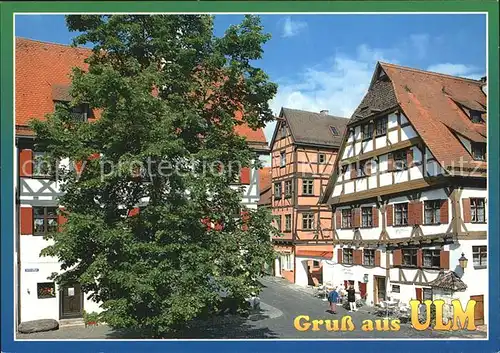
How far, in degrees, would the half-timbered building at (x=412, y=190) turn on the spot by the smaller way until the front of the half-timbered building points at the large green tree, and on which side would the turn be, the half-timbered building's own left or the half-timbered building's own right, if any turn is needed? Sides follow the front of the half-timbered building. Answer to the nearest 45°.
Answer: approximately 45° to the half-timbered building's own right

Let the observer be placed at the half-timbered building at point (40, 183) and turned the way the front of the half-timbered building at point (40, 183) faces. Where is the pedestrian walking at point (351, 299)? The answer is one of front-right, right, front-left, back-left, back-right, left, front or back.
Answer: front-left

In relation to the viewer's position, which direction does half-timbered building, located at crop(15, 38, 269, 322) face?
facing the viewer and to the right of the viewer

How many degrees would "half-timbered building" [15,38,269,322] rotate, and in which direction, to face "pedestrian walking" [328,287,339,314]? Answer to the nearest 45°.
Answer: approximately 45° to its left

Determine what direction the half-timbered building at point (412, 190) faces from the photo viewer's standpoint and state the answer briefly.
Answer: facing the viewer and to the left of the viewer

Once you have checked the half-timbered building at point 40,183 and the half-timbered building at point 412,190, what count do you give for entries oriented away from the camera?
0

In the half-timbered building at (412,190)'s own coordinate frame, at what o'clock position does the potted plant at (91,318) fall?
The potted plant is roughly at 1 o'clock from the half-timbered building.
